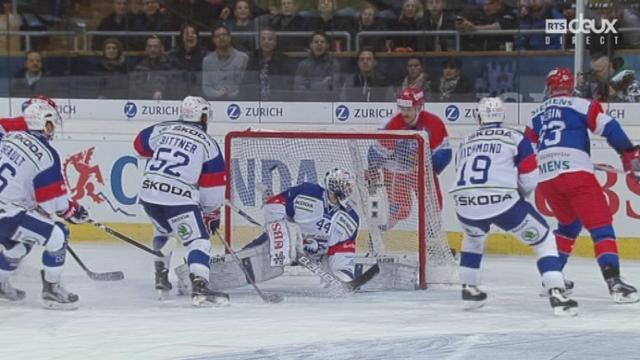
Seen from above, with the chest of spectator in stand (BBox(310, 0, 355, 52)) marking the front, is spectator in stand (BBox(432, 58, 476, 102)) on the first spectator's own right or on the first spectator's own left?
on the first spectator's own left

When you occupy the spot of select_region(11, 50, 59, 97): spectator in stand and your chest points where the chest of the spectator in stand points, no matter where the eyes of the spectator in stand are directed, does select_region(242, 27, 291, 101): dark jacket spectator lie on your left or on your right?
on your left

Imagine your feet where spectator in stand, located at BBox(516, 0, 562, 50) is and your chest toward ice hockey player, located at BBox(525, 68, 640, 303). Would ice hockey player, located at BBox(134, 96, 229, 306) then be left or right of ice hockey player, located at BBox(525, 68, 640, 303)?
right

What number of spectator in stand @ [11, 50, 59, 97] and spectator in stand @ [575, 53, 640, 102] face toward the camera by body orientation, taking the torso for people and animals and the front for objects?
2

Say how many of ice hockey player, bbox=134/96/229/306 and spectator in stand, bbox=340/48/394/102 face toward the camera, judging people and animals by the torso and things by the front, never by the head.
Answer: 1

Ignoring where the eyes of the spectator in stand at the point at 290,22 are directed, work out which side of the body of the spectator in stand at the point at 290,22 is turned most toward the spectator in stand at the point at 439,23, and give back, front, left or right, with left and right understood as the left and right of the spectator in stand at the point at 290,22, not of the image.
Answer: left
